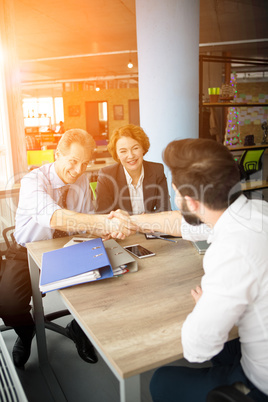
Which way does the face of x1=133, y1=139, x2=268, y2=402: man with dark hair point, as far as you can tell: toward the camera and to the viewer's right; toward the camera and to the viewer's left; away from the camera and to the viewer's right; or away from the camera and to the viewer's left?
away from the camera and to the viewer's left

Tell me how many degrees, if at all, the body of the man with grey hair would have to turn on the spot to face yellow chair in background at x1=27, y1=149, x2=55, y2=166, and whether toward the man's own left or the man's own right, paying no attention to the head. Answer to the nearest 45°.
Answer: approximately 135° to the man's own left

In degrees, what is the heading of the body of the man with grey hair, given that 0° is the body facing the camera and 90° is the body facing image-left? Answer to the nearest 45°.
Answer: approximately 315°

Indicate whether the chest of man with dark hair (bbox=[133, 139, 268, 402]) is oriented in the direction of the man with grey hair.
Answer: yes

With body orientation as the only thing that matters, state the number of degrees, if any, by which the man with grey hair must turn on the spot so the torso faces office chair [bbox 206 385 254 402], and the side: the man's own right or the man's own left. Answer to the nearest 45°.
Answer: approximately 45° to the man's own right

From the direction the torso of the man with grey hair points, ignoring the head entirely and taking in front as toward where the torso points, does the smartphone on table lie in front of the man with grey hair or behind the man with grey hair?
in front

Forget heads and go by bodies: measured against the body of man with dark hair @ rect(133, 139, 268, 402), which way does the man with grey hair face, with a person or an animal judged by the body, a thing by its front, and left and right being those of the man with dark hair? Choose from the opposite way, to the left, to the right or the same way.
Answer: the opposite way

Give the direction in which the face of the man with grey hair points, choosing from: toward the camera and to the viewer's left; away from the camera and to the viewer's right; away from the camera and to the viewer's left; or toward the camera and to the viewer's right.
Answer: toward the camera and to the viewer's right

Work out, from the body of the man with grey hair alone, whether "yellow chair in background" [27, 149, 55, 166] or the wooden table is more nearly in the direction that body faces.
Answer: the wooden table

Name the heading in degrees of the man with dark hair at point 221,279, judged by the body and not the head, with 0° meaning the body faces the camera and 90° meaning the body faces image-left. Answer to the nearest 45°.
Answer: approximately 135°
